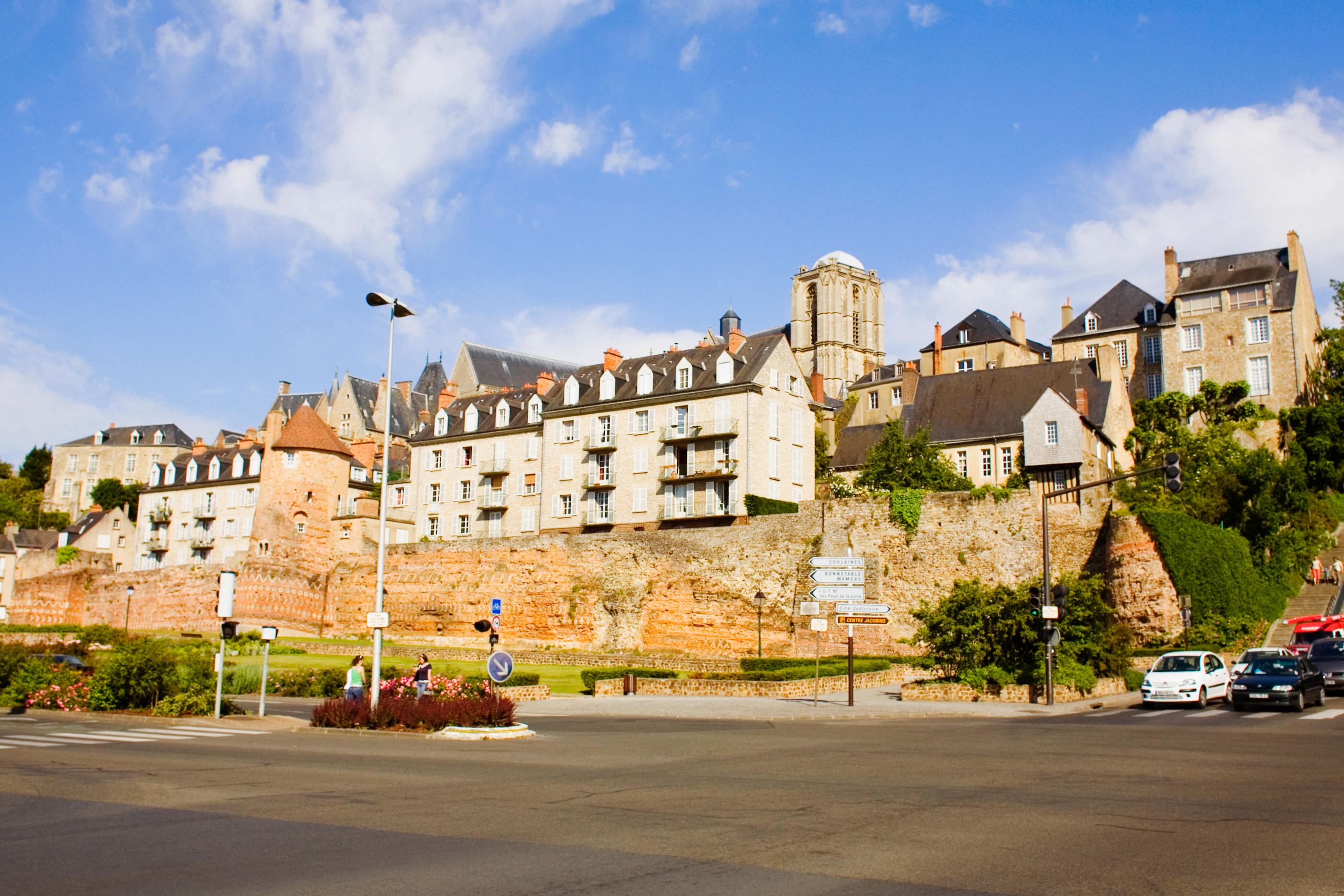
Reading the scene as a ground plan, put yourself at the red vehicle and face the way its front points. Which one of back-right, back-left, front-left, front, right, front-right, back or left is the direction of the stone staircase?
back-right

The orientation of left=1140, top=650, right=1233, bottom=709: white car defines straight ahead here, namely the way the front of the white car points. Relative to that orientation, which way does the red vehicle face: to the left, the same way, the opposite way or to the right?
the same way

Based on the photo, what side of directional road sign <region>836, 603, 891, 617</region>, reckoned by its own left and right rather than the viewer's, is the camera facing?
front

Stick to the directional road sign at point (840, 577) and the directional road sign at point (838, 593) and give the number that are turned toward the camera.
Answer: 2

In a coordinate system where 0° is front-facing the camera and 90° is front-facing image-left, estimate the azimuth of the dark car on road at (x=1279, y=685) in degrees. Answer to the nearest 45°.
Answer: approximately 45°

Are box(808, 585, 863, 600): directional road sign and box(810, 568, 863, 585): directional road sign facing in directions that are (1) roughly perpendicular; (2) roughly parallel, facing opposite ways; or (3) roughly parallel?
roughly parallel

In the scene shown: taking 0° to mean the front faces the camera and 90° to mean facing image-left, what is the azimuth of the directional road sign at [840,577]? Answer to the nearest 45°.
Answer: approximately 0°

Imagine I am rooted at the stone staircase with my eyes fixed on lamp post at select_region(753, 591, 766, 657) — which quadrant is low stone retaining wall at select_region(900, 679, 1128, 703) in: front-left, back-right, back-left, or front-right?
front-left

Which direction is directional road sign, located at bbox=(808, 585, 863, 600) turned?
toward the camera

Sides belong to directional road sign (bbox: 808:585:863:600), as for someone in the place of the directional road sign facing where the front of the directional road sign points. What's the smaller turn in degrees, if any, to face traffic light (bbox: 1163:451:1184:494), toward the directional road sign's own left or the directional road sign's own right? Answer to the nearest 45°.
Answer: approximately 45° to the directional road sign's own left

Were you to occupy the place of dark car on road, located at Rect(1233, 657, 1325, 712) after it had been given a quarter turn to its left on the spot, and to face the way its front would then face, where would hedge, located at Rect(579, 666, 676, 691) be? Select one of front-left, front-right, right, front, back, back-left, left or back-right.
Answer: back-right

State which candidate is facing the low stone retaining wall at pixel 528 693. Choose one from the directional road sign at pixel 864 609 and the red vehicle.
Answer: the red vehicle

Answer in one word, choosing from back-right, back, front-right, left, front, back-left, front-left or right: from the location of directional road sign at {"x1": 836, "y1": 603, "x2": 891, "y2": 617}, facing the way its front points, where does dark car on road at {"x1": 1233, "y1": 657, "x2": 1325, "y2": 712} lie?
left
